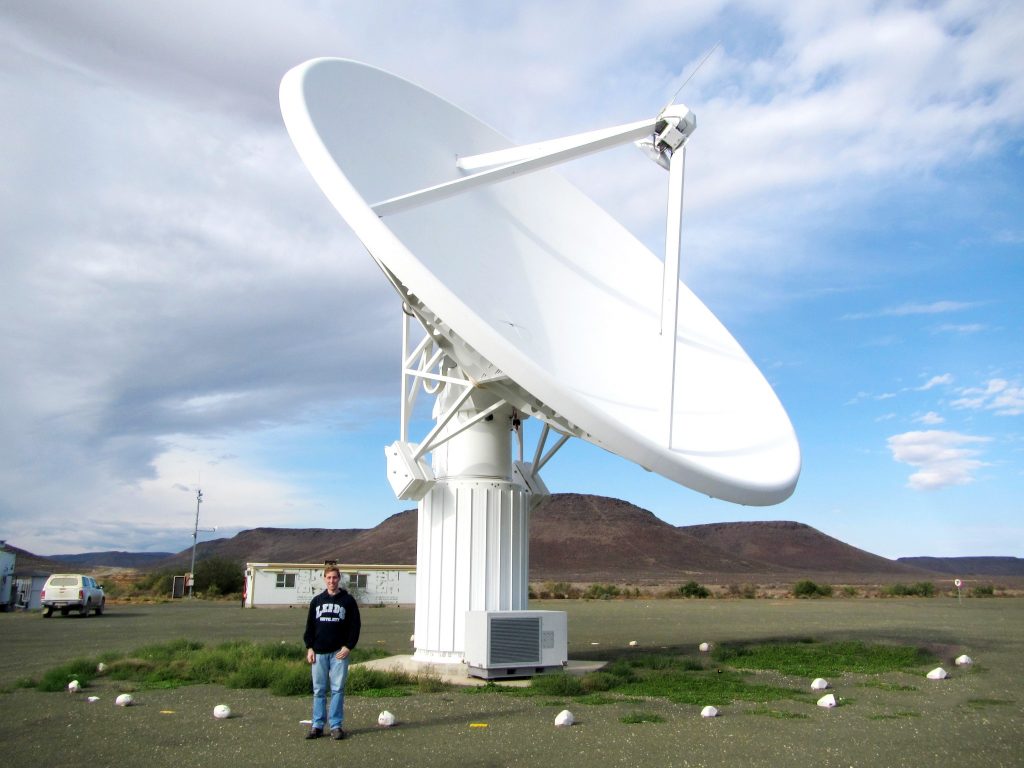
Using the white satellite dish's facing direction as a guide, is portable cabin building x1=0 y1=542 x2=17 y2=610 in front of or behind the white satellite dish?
behind

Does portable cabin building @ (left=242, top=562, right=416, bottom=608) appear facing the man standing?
yes

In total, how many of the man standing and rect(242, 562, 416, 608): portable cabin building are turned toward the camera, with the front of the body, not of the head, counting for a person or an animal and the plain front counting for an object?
2

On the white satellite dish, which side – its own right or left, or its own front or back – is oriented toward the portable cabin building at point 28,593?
back

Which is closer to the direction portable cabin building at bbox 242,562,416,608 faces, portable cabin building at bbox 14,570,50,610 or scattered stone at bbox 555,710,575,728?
the scattered stone

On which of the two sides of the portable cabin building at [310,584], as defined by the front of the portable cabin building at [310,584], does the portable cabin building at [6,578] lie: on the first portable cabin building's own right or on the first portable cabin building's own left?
on the first portable cabin building's own right

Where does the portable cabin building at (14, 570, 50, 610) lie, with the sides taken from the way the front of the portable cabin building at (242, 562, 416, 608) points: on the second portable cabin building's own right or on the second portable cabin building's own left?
on the second portable cabin building's own right

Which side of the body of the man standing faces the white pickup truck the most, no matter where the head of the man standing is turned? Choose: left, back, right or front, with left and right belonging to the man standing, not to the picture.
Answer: back
